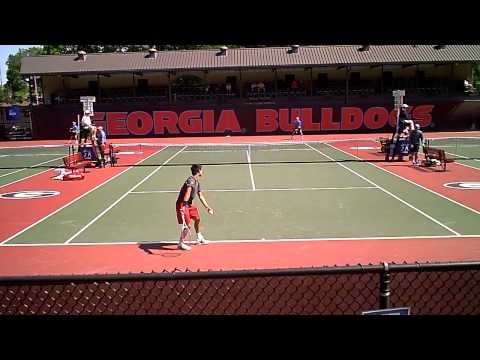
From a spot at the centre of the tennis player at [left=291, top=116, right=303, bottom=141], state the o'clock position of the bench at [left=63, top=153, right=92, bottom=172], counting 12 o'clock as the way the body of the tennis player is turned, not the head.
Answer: The bench is roughly at 1 o'clock from the tennis player.

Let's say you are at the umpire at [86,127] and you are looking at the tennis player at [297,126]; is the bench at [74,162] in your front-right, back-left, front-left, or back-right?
back-right

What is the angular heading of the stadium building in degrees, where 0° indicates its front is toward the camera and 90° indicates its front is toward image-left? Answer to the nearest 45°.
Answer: approximately 0°

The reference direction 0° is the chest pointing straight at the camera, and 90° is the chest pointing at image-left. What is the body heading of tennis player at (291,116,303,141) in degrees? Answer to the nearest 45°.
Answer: approximately 0°

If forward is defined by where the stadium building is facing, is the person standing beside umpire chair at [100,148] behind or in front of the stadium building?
in front

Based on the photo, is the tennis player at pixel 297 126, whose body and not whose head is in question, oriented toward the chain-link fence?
yes

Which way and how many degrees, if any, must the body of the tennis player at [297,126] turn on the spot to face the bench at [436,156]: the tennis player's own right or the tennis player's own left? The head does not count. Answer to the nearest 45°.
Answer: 0° — they already face it

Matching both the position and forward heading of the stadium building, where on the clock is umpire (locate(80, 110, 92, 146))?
The umpire is roughly at 1 o'clock from the stadium building.

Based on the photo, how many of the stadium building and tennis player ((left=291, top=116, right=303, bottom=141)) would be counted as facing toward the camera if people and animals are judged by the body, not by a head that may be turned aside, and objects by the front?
2

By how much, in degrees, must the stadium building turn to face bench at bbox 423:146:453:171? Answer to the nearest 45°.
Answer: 0° — it already faces it

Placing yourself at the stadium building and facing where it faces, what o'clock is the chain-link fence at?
The chain-link fence is roughly at 12 o'clock from the stadium building.

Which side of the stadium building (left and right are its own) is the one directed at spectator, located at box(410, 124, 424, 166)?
front

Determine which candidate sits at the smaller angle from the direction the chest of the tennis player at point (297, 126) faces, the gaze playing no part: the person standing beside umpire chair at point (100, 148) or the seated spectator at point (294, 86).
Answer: the person standing beside umpire chair
